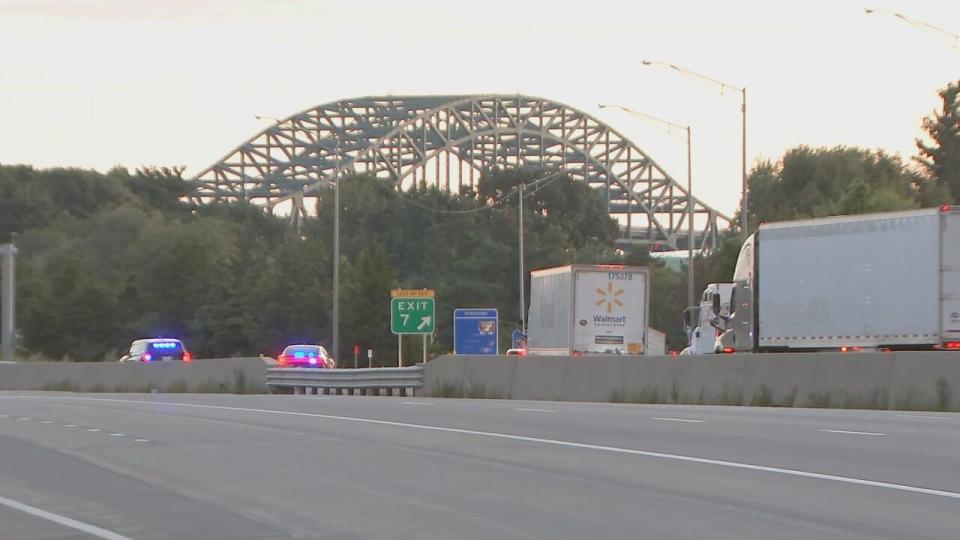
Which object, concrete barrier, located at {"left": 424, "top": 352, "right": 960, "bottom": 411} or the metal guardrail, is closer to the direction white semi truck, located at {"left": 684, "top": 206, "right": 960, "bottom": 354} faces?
the metal guardrail

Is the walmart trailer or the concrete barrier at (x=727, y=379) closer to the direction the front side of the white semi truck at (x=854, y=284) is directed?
the walmart trailer

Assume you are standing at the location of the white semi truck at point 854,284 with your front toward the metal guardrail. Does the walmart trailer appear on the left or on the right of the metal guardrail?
right

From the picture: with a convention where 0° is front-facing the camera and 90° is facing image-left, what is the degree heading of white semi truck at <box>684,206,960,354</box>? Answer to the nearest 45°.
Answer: approximately 135°

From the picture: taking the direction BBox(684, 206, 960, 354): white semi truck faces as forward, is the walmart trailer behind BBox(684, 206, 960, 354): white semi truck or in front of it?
in front

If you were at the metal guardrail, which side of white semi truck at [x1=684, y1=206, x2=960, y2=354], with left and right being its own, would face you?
front

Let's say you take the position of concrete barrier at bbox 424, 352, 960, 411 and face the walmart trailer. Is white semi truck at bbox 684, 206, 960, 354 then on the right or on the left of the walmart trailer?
right
